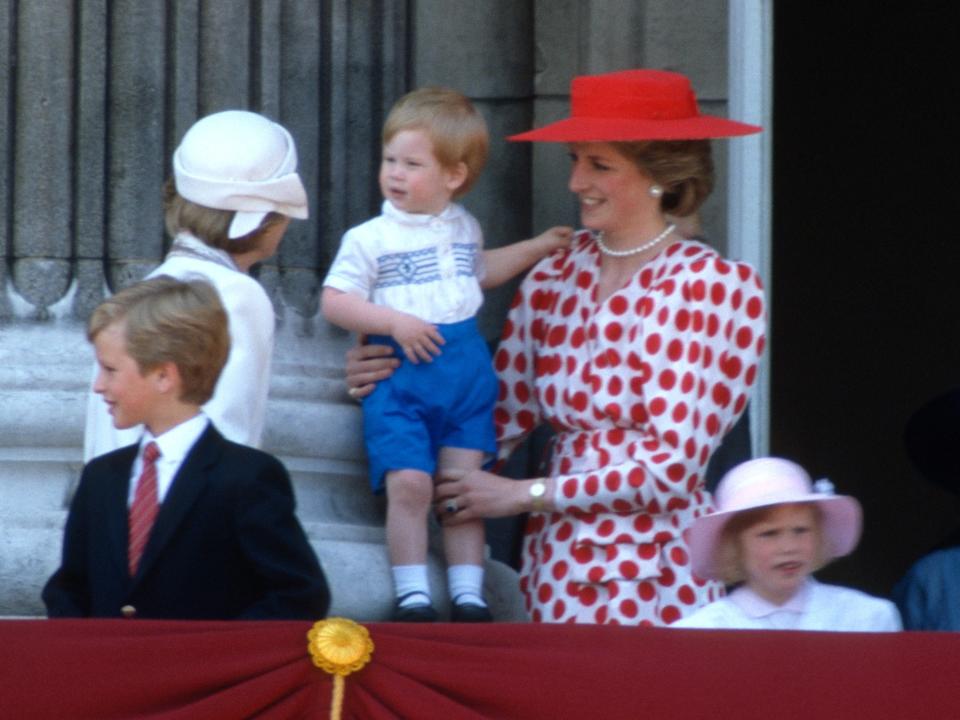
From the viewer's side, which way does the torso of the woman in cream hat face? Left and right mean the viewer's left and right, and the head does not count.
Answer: facing away from the viewer and to the right of the viewer

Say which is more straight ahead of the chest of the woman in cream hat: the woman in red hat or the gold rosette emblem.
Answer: the woman in red hat

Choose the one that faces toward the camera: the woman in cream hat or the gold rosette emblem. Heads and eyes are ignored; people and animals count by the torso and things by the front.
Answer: the gold rosette emblem

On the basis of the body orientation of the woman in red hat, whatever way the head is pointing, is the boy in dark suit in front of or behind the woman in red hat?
in front

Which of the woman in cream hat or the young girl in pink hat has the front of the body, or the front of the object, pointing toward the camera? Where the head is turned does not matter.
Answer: the young girl in pink hat

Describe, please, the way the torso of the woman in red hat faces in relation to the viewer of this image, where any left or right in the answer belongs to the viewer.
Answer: facing the viewer and to the left of the viewer

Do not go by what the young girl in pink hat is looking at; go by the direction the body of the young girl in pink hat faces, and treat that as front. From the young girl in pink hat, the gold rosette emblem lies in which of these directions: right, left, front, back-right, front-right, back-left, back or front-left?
front-right

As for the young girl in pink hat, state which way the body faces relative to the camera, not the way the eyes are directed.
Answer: toward the camera

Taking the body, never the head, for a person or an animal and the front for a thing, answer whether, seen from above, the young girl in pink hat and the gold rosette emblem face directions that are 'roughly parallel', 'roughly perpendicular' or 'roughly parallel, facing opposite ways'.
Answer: roughly parallel

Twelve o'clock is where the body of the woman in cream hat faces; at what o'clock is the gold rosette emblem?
The gold rosette emblem is roughly at 4 o'clock from the woman in cream hat.

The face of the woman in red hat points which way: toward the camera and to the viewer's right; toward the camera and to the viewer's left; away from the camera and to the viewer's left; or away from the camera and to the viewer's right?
toward the camera and to the viewer's left

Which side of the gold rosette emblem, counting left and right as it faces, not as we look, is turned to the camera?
front

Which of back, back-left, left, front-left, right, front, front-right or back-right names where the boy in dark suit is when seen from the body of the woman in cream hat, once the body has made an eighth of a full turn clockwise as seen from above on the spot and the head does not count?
right

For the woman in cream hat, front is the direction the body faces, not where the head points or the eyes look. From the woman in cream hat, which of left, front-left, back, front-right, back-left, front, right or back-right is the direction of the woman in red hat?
front-right
